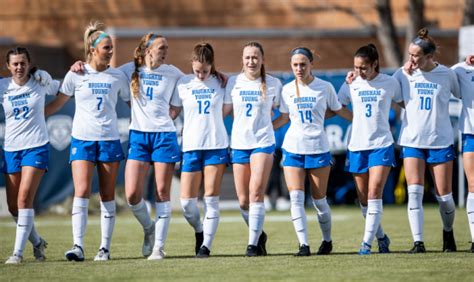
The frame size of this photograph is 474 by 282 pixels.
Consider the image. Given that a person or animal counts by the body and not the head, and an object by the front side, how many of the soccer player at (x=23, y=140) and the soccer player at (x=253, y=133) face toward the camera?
2

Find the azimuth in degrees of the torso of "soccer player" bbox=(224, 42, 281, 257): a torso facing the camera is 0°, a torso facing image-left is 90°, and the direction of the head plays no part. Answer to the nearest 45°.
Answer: approximately 0°

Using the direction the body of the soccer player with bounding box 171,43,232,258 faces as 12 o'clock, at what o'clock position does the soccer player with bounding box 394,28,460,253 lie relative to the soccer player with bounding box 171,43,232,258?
the soccer player with bounding box 394,28,460,253 is roughly at 9 o'clock from the soccer player with bounding box 171,43,232,258.

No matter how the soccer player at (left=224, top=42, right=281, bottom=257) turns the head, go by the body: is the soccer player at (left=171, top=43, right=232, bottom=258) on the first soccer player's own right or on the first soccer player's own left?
on the first soccer player's own right

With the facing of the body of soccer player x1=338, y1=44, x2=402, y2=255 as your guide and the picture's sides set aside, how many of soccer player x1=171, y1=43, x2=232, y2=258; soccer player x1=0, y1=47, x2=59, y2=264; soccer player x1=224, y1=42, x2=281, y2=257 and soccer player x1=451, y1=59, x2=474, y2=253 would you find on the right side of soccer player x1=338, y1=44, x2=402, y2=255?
3

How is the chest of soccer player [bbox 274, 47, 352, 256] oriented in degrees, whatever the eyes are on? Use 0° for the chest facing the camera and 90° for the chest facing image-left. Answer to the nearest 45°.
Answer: approximately 0°

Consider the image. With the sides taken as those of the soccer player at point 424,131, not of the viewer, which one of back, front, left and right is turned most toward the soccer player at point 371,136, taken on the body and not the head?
right

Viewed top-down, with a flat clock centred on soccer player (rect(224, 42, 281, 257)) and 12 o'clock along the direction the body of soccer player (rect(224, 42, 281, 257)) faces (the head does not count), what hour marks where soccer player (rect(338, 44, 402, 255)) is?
soccer player (rect(338, 44, 402, 255)) is roughly at 9 o'clock from soccer player (rect(224, 42, 281, 257)).

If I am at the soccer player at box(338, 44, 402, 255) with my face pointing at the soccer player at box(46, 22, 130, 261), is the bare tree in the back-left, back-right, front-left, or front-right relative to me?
back-right

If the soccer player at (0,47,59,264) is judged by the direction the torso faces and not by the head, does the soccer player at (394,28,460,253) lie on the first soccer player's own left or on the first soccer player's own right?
on the first soccer player's own left

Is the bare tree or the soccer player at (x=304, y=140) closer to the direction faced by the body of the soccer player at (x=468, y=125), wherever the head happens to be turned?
the soccer player
